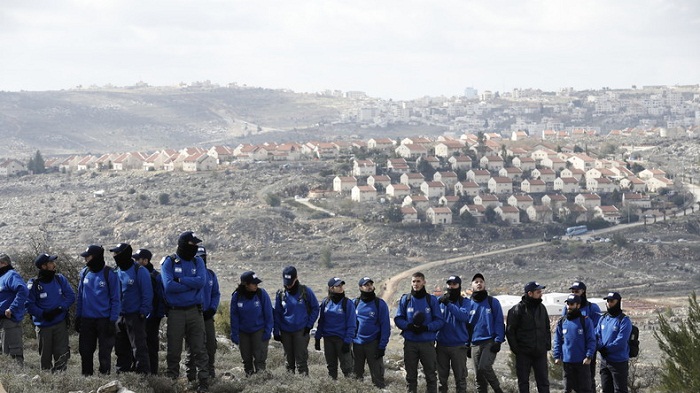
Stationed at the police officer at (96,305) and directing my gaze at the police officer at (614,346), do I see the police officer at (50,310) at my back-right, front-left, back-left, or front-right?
back-left

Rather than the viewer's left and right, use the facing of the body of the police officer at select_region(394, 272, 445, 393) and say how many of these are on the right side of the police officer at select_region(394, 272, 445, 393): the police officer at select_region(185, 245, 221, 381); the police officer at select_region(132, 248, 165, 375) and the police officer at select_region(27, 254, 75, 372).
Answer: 3

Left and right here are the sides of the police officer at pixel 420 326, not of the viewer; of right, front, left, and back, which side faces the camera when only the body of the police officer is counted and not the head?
front

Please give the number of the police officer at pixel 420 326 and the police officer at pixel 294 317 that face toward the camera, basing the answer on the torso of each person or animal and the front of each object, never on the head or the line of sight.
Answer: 2

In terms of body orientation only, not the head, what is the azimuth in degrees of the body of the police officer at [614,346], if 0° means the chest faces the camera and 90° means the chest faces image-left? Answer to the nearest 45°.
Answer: approximately 45°

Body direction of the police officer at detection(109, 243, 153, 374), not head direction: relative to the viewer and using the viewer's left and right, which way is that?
facing the viewer and to the left of the viewer

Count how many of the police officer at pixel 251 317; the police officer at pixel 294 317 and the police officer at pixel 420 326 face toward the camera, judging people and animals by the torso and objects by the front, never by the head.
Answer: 3

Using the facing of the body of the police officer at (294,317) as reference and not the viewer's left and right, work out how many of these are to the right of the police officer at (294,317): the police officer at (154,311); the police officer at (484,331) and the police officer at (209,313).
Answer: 2

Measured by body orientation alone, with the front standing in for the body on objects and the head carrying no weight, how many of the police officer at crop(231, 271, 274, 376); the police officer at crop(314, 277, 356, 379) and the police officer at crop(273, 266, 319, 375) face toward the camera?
3

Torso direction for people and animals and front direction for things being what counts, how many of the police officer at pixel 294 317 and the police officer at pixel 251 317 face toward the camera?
2

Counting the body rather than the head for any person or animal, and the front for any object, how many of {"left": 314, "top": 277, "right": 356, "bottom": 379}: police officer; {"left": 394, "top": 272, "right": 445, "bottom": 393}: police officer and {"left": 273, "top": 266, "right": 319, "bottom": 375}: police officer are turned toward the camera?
3

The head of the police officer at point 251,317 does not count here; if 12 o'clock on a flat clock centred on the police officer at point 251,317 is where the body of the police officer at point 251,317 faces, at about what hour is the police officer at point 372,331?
the police officer at point 372,331 is roughly at 9 o'clock from the police officer at point 251,317.

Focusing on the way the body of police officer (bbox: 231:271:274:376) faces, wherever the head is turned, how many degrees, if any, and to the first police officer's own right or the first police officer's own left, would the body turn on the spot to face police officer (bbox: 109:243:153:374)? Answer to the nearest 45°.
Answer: approximately 90° to the first police officer's own right

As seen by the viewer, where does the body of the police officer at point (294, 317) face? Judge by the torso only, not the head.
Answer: toward the camera

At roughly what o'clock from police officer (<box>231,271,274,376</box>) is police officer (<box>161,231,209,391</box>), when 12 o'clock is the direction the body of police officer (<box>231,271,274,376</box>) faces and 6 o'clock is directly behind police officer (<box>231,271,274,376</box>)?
police officer (<box>161,231,209,391</box>) is roughly at 2 o'clock from police officer (<box>231,271,274,376</box>).

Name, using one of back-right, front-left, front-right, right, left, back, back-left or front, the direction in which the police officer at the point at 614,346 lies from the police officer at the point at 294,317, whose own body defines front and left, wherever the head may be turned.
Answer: left

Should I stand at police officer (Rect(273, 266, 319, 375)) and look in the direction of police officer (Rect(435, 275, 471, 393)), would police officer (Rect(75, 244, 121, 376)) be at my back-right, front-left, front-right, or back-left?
back-right
